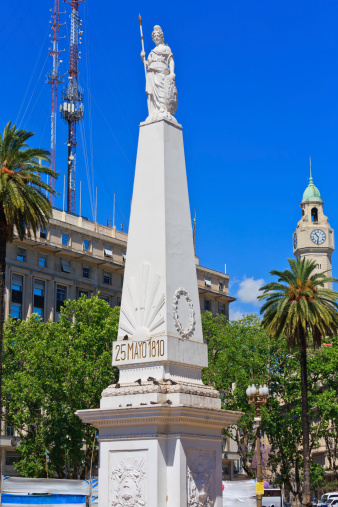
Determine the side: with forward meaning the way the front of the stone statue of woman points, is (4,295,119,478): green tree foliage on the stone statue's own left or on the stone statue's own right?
on the stone statue's own right

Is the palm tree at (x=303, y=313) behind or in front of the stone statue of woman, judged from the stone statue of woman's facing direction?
behind

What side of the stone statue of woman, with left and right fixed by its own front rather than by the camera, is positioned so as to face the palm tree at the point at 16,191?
right

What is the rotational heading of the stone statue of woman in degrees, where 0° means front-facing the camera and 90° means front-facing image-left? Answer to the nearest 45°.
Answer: approximately 45°

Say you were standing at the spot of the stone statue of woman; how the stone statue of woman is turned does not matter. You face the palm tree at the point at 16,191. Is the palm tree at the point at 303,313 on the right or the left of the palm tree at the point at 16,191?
right
